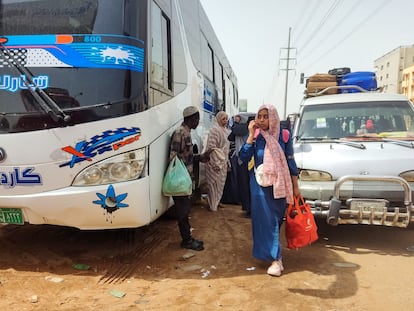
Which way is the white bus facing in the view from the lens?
facing the viewer and to the left of the viewer

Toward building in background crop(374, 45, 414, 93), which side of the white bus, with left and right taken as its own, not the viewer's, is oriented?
back

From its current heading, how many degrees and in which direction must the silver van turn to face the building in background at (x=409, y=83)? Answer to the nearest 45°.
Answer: approximately 180°

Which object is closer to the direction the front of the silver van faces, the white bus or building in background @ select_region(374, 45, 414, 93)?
the white bus

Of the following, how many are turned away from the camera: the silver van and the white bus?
0

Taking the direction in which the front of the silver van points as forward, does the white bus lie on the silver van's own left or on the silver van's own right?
on the silver van's own right

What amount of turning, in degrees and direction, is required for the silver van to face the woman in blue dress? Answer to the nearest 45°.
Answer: approximately 45° to its right

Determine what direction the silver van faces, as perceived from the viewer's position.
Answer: facing the viewer

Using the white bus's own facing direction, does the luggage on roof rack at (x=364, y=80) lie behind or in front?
behind

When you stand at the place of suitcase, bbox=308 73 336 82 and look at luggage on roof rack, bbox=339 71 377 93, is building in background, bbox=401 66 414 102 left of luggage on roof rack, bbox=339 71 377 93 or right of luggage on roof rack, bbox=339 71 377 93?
left

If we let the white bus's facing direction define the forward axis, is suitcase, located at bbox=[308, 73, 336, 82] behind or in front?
behind

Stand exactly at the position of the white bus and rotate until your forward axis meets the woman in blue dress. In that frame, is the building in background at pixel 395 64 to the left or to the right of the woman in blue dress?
left
